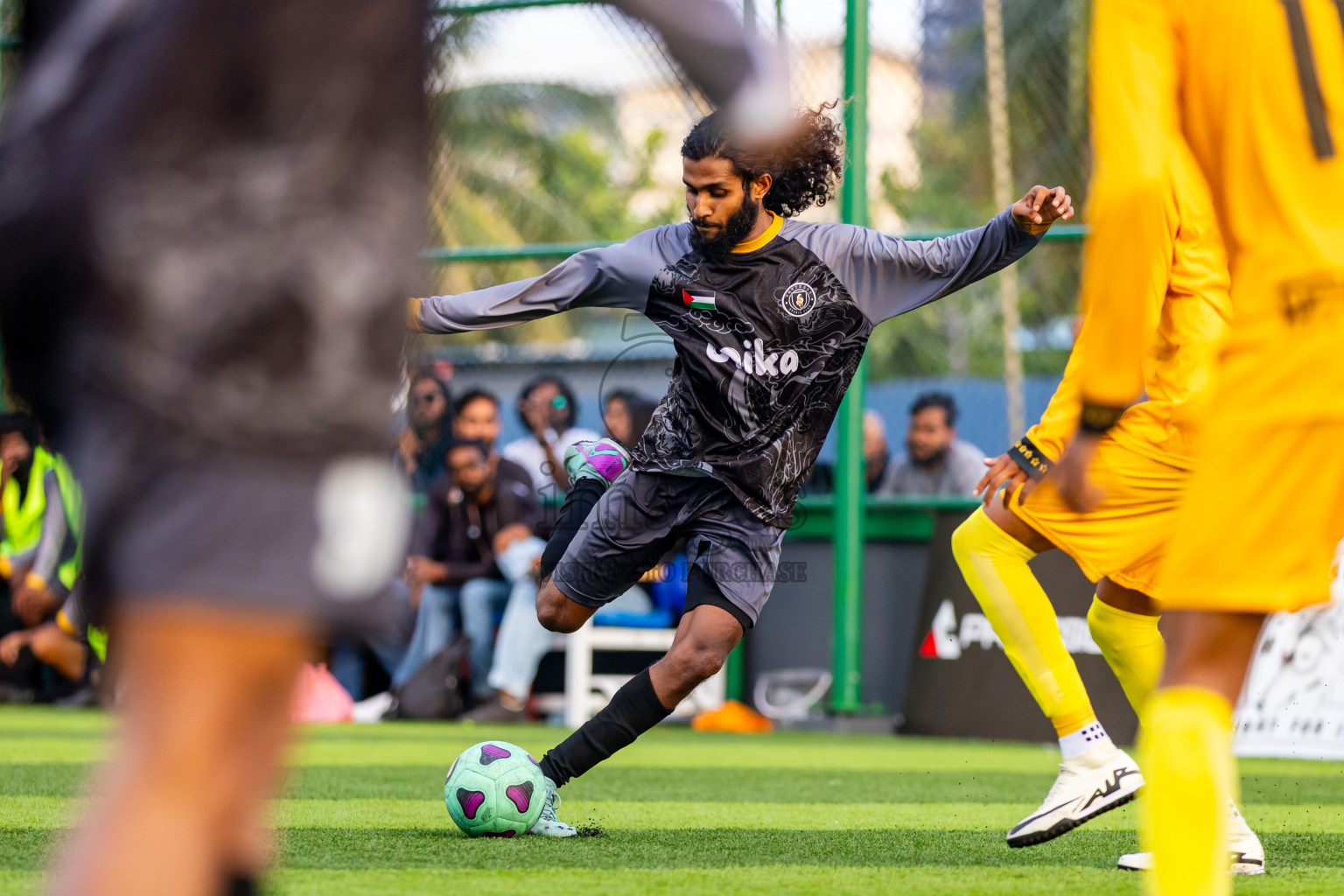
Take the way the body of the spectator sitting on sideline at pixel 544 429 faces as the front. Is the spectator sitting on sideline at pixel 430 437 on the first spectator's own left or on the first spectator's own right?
on the first spectator's own right

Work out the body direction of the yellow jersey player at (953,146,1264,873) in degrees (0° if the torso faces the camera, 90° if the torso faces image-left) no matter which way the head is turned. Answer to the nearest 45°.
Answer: approximately 90°

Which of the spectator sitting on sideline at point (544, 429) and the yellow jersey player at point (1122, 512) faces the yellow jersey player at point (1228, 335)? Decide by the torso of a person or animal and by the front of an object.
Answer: the spectator sitting on sideline

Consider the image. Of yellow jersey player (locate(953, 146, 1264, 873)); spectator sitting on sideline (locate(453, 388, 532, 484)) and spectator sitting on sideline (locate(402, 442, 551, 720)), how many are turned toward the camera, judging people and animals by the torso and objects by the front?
2

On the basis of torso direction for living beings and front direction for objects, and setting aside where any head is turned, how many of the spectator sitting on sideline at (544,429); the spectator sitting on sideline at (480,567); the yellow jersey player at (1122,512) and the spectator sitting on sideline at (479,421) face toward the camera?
3

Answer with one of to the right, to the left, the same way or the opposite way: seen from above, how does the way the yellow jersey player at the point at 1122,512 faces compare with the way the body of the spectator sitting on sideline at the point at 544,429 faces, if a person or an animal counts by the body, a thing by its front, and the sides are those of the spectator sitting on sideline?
to the right
